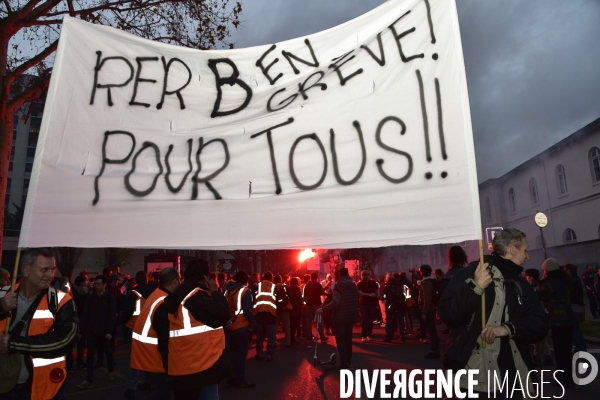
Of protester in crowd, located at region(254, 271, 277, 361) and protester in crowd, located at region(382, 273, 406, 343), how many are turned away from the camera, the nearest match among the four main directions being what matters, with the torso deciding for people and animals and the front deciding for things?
2

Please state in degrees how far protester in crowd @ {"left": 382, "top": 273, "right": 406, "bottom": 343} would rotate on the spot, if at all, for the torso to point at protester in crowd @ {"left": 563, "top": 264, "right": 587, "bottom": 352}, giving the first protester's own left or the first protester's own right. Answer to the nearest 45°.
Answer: approximately 135° to the first protester's own right

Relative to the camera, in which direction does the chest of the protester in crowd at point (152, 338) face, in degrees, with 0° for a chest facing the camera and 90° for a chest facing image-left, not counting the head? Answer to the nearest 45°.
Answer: approximately 225°

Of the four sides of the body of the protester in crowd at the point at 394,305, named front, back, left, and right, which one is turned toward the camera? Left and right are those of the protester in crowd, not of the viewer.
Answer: back

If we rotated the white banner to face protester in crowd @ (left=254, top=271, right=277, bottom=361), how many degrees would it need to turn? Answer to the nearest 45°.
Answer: approximately 180°

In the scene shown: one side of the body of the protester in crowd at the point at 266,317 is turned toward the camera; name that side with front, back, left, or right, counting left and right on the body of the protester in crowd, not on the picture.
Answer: back

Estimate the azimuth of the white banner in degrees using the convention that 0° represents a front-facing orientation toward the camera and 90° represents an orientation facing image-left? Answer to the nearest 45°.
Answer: approximately 0°

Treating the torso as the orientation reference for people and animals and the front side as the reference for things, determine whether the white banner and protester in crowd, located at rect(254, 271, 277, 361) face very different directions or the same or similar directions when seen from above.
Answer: very different directions

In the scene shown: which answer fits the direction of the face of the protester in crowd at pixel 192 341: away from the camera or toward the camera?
away from the camera

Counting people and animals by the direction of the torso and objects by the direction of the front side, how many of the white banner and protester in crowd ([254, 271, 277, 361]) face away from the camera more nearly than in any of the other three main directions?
1

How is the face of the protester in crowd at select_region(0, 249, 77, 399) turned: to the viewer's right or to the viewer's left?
to the viewer's right

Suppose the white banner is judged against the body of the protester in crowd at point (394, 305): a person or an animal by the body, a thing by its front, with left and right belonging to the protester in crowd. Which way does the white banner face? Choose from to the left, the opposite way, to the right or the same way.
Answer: the opposite way

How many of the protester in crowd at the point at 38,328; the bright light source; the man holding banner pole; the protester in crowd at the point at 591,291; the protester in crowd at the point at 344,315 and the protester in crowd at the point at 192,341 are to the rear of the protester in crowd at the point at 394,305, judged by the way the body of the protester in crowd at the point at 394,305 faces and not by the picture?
4

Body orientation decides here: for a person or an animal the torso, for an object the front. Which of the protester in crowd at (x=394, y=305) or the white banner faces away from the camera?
the protester in crowd

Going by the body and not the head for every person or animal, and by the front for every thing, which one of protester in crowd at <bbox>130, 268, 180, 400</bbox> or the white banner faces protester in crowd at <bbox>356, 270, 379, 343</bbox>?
protester in crowd at <bbox>130, 268, 180, 400</bbox>

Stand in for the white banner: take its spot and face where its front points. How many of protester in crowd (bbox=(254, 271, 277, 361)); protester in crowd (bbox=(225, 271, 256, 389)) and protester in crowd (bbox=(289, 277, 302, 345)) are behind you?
3

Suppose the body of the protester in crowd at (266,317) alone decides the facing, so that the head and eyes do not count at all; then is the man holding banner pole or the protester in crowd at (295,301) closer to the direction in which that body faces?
the protester in crowd

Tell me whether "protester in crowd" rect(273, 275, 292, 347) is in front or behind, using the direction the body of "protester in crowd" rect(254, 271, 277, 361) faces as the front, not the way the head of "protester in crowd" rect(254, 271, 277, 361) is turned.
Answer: in front

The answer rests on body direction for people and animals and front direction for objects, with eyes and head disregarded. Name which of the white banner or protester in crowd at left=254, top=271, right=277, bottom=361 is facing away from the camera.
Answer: the protester in crowd
